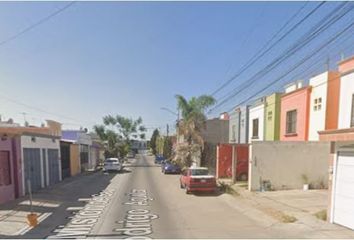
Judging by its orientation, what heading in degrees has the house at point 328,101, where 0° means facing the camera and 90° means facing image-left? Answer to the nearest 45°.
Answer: approximately 45°

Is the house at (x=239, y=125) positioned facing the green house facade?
no

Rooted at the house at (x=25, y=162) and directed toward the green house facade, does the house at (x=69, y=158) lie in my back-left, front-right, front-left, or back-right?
front-left

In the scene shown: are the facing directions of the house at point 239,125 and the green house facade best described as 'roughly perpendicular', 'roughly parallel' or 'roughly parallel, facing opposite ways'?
roughly parallel

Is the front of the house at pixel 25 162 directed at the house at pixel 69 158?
no

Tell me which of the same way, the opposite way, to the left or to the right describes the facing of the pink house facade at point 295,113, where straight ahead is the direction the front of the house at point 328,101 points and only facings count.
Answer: the same way

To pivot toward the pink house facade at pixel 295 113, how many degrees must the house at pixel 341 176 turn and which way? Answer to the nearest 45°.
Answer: approximately 135° to its right

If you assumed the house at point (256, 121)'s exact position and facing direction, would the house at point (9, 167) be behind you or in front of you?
in front

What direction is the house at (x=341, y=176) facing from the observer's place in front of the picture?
facing the viewer and to the left of the viewer

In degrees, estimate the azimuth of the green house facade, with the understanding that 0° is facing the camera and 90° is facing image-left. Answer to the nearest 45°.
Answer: approximately 45°

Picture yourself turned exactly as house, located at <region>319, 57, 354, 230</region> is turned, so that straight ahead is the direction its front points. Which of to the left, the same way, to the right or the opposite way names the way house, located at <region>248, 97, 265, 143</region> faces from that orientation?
the same way

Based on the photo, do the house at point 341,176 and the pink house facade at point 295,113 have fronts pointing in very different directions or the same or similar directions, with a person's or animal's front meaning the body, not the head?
same or similar directions

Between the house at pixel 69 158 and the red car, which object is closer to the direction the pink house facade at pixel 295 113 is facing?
the red car
